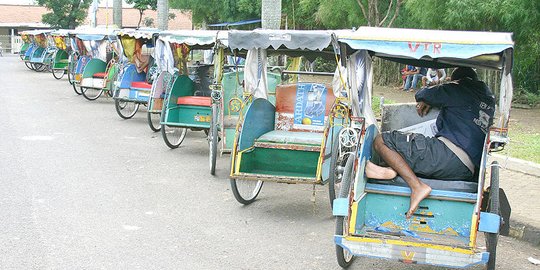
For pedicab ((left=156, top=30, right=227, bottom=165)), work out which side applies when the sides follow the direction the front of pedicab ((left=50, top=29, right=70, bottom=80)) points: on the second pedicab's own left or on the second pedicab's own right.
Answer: on the second pedicab's own left

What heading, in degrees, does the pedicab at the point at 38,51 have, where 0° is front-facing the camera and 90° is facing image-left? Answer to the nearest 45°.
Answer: approximately 45°

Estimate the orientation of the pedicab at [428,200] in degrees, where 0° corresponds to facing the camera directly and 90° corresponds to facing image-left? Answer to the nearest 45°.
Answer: approximately 0°

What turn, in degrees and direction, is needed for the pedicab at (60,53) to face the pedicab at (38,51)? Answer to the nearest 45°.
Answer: approximately 135° to its right

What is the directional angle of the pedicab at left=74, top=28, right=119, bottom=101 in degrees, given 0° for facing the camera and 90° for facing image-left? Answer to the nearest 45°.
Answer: approximately 45°

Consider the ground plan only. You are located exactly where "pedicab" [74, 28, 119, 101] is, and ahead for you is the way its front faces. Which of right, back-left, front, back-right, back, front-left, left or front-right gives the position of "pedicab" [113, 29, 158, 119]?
front-left

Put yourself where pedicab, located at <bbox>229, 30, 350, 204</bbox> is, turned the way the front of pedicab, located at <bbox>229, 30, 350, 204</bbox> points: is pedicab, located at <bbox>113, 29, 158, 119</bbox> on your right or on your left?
on your right

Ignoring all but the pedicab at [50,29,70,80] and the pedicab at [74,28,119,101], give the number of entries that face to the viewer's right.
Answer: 0

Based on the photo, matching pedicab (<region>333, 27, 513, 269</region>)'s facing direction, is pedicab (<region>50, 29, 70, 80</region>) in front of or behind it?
behind

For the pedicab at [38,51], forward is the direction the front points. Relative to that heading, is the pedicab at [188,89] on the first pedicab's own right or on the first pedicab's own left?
on the first pedicab's own left

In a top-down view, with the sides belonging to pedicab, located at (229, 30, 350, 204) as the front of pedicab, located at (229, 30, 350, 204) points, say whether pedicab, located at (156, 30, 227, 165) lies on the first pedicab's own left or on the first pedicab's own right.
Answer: on the first pedicab's own right

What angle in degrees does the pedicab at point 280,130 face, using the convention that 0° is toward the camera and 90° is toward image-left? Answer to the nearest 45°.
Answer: approximately 45°
